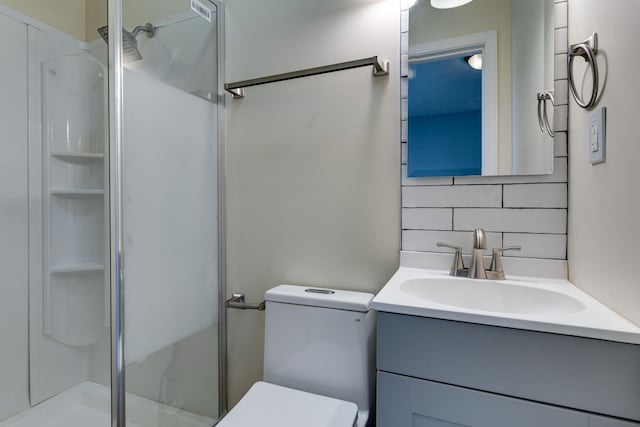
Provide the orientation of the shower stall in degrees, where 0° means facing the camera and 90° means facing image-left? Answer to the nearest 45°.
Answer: approximately 315°

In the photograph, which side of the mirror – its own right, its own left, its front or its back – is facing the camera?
front

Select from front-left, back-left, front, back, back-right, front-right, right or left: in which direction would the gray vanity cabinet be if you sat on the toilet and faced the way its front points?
left

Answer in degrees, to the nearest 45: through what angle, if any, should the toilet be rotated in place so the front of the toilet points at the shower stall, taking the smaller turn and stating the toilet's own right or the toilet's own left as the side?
approximately 90° to the toilet's own right

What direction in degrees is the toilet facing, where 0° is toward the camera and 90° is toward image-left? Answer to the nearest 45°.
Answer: approximately 45°

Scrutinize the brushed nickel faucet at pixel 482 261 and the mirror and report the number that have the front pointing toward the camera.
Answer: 2

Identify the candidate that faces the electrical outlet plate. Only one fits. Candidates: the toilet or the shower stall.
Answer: the shower stall
